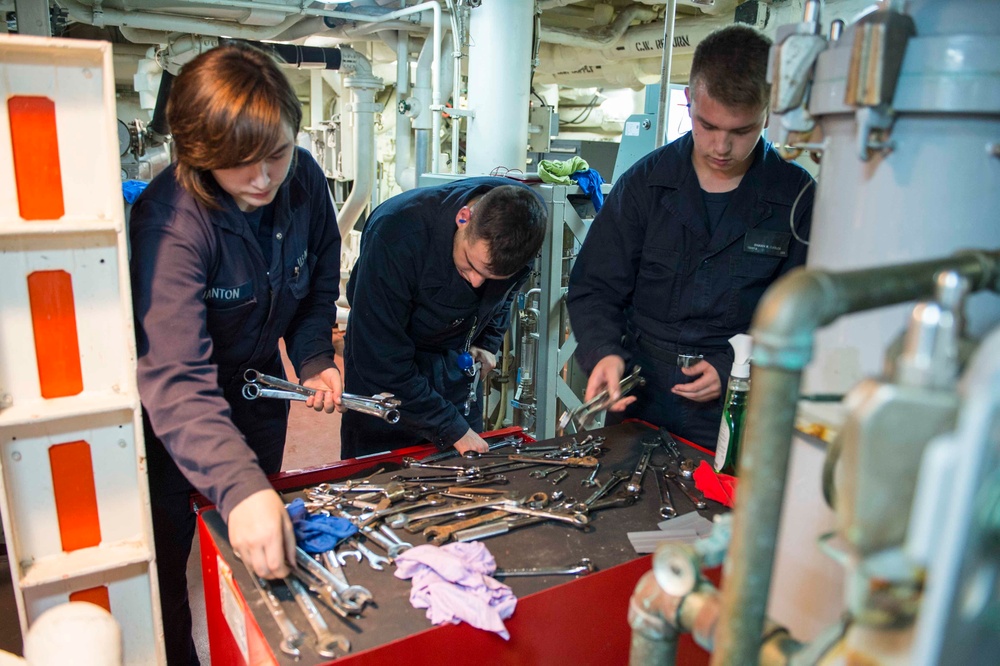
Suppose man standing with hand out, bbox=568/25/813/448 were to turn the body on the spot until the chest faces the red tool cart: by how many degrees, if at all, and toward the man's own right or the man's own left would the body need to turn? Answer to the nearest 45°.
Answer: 0° — they already face it

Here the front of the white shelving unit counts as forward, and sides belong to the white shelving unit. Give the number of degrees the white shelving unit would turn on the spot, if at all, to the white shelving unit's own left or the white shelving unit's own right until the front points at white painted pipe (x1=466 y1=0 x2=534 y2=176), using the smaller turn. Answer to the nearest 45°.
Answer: approximately 90° to the white shelving unit's own left

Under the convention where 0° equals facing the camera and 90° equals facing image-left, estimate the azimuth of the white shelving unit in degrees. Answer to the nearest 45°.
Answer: approximately 315°

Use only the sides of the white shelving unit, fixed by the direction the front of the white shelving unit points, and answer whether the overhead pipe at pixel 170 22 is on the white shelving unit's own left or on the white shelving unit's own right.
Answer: on the white shelving unit's own left
